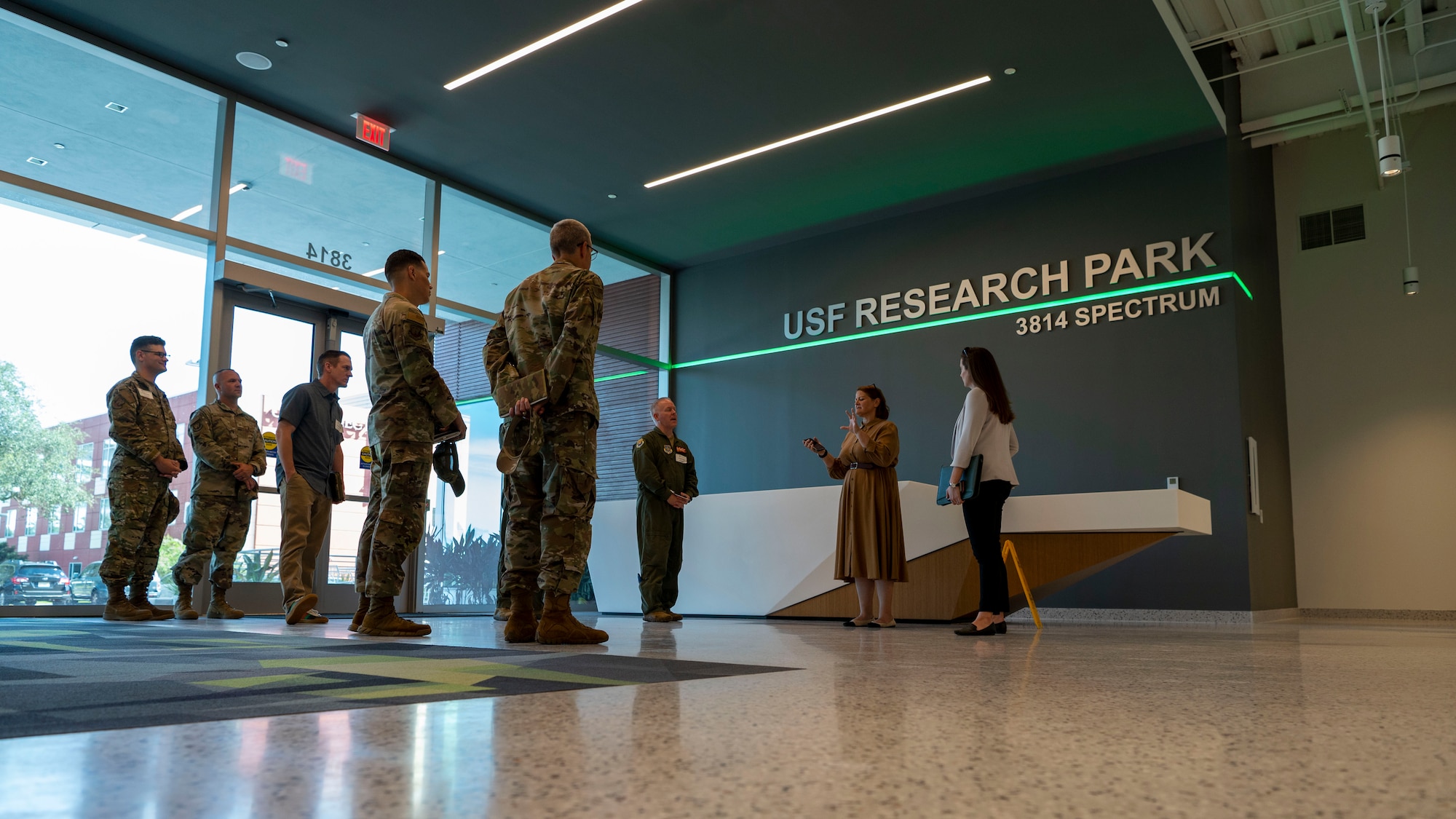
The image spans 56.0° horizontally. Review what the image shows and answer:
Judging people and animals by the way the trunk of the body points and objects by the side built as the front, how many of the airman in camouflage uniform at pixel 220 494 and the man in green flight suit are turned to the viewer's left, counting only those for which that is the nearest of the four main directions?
0

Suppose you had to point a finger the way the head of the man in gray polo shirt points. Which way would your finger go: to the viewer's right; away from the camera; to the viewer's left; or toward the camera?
to the viewer's right

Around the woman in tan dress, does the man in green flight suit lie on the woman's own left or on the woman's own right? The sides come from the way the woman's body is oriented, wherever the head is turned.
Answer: on the woman's own right

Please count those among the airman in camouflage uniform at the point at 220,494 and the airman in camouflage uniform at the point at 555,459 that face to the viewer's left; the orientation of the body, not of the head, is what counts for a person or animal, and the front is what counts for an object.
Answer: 0

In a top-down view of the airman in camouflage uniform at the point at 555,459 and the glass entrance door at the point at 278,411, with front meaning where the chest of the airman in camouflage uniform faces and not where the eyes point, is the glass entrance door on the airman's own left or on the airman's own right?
on the airman's own left

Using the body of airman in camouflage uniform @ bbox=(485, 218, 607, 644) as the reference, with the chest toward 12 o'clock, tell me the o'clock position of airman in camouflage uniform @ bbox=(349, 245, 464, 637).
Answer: airman in camouflage uniform @ bbox=(349, 245, 464, 637) is roughly at 9 o'clock from airman in camouflage uniform @ bbox=(485, 218, 607, 644).

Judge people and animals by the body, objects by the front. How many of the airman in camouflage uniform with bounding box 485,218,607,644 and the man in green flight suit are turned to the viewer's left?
0

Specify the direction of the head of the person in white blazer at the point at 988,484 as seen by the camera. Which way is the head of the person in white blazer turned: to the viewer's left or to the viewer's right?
to the viewer's left

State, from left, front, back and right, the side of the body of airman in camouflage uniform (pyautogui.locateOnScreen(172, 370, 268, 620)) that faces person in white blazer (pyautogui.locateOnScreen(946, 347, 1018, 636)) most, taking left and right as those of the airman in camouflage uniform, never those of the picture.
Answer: front

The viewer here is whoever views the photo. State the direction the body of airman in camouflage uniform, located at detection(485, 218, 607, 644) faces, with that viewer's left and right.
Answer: facing away from the viewer and to the right of the viewer

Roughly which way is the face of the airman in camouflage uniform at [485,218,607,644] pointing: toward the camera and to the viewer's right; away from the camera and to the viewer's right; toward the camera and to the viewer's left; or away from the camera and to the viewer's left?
away from the camera and to the viewer's right

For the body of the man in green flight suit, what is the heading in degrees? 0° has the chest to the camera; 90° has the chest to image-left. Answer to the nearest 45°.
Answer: approximately 315°

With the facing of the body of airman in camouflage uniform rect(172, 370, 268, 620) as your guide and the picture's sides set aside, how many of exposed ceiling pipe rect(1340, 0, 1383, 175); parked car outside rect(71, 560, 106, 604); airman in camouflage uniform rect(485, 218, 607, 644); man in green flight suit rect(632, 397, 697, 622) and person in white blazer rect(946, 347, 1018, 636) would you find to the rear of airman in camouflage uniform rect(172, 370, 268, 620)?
1

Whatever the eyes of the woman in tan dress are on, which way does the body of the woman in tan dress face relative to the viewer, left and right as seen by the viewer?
facing the viewer and to the left of the viewer

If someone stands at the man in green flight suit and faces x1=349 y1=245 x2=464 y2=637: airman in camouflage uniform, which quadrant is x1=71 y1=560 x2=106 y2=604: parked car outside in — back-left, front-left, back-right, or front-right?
back-right

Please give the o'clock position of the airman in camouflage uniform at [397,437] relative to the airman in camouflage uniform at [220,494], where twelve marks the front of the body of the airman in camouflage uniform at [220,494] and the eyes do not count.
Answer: the airman in camouflage uniform at [397,437] is roughly at 1 o'clock from the airman in camouflage uniform at [220,494].
